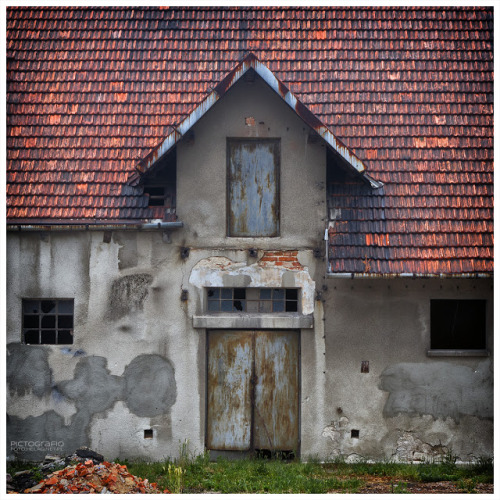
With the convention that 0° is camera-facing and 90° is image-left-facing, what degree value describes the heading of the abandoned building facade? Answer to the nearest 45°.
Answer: approximately 0°

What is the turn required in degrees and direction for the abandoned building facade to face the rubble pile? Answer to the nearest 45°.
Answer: approximately 45° to its right
